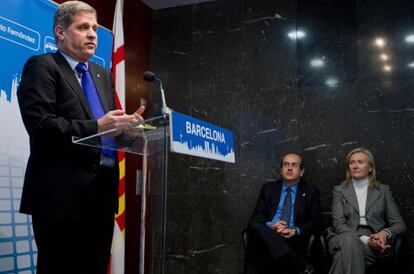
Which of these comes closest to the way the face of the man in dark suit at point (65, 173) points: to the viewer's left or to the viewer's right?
to the viewer's right

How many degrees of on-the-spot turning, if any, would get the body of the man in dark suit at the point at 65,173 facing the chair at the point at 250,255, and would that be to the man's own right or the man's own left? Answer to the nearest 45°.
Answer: approximately 90° to the man's own left

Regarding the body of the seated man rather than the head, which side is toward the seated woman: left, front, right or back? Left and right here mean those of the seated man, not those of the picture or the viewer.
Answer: left

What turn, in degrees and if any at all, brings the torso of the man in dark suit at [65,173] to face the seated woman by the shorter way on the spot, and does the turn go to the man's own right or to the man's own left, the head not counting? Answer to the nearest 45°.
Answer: approximately 90° to the man's own left

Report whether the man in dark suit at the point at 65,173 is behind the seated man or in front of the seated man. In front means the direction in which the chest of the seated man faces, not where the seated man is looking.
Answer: in front

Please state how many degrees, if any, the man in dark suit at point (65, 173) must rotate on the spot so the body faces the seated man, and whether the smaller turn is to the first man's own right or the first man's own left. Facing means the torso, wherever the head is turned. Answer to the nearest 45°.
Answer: approximately 90° to the first man's own left

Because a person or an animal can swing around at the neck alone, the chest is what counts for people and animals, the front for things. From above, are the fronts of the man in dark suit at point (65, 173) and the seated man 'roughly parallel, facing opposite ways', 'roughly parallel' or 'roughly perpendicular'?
roughly perpendicular

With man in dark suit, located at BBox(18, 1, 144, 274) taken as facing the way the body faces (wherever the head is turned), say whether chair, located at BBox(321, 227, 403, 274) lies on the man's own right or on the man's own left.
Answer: on the man's own left

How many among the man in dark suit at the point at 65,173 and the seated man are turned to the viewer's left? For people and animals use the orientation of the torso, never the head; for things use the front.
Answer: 0

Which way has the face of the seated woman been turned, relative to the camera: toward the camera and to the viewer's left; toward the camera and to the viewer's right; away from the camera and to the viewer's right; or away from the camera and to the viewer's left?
toward the camera and to the viewer's left

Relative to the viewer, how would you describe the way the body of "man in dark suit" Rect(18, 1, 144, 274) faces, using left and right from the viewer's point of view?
facing the viewer and to the right of the viewer

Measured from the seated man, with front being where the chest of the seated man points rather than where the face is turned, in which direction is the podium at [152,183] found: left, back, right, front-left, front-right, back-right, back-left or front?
front
